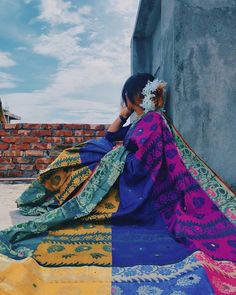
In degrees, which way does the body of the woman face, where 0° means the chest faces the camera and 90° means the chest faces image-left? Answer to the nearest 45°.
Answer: approximately 90°
